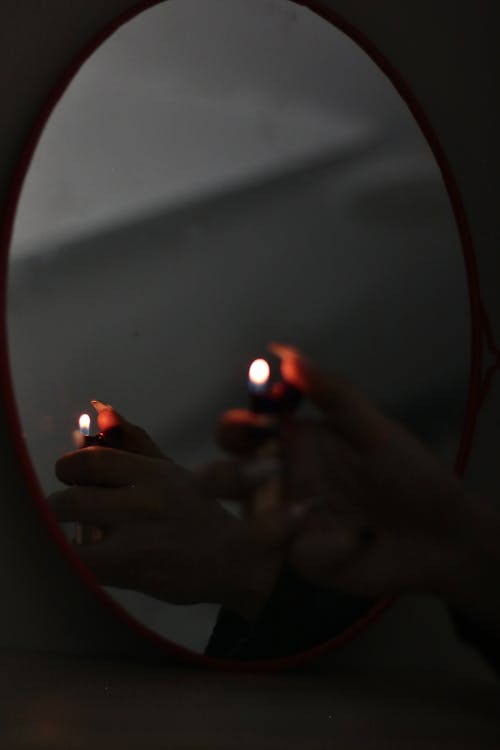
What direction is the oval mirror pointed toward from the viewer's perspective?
toward the camera
